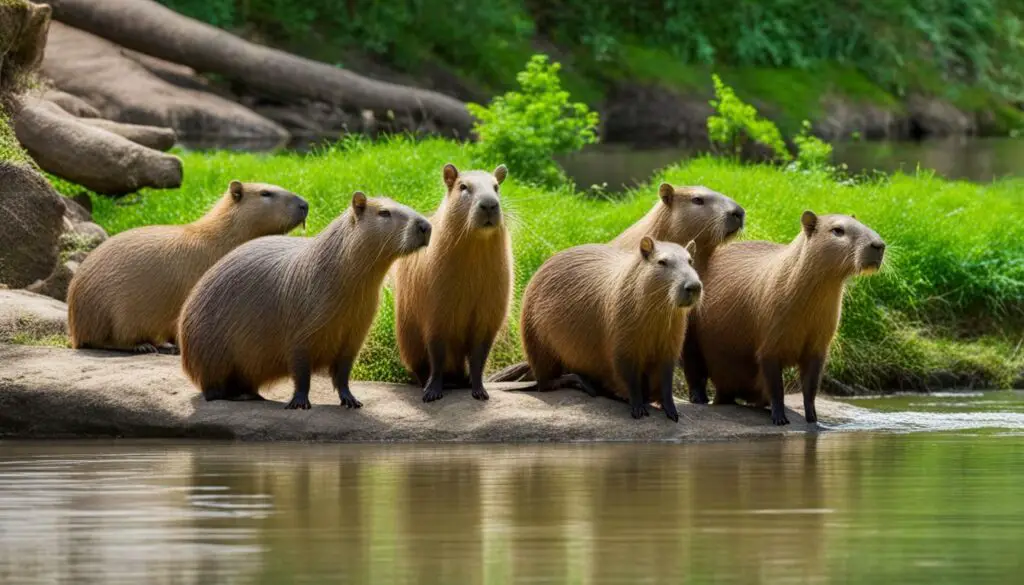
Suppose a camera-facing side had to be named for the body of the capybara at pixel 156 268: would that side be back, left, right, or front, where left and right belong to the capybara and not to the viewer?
right

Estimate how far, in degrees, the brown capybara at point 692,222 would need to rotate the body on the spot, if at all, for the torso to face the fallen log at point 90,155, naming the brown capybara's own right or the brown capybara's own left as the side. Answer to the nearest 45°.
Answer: approximately 135° to the brown capybara's own left

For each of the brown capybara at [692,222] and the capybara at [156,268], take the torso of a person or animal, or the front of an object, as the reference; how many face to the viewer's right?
2

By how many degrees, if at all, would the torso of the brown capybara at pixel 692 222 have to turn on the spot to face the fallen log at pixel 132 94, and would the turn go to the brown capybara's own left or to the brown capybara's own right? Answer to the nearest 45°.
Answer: approximately 135° to the brown capybara's own left

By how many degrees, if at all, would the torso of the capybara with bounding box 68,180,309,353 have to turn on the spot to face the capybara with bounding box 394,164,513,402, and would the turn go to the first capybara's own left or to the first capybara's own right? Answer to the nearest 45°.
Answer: approximately 45° to the first capybara's own right

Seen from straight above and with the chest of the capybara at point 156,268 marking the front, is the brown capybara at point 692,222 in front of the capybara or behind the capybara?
in front

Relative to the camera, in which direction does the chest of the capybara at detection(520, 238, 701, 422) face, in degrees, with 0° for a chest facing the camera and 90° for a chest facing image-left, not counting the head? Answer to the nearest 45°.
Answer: approximately 315°

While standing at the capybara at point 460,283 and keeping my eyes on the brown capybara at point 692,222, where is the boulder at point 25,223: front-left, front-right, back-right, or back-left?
back-left

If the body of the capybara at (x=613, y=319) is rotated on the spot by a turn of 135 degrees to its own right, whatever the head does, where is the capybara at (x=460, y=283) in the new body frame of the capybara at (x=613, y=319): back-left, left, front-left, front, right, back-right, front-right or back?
front

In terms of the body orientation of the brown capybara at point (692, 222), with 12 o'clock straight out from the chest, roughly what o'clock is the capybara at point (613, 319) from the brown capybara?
The capybara is roughly at 4 o'clock from the brown capybara.

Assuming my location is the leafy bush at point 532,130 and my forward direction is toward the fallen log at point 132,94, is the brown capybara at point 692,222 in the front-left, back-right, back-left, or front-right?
back-left

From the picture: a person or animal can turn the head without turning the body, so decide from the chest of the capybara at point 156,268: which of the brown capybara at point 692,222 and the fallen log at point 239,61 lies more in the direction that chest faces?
the brown capybara
